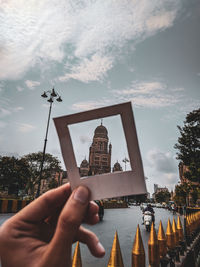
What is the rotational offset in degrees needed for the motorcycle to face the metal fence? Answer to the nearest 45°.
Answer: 0° — it already faces it

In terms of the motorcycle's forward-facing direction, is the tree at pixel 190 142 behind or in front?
behind

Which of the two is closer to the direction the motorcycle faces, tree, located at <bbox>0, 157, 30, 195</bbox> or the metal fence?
the metal fence

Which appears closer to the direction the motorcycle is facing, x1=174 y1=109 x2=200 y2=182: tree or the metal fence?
the metal fence

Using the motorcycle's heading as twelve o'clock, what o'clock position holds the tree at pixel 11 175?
The tree is roughly at 4 o'clock from the motorcycle.

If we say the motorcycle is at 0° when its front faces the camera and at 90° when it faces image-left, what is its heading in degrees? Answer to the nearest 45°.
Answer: approximately 0°
